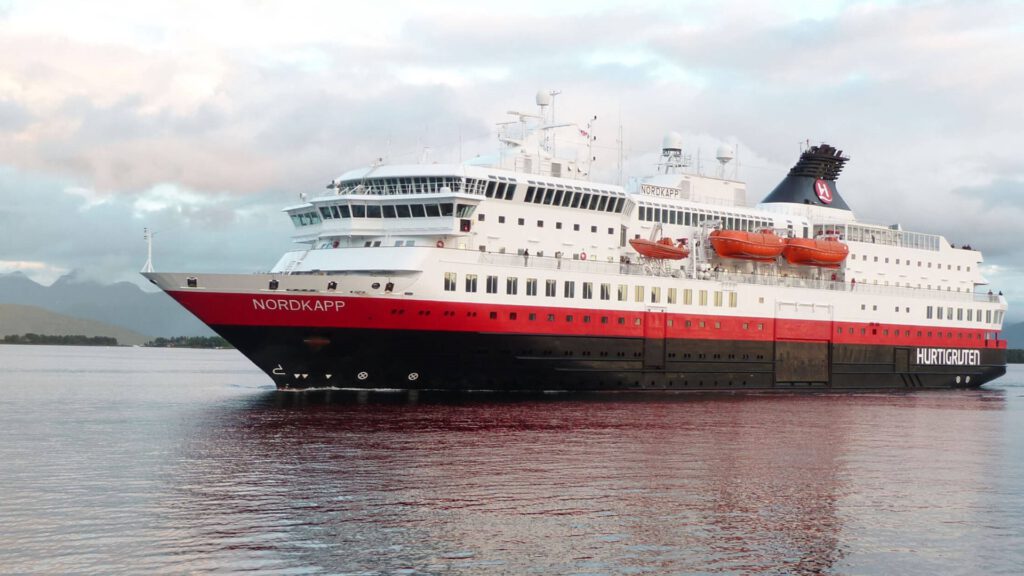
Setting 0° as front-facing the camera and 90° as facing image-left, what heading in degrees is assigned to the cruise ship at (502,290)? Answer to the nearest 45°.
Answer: approximately 45°
